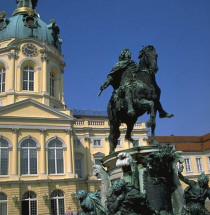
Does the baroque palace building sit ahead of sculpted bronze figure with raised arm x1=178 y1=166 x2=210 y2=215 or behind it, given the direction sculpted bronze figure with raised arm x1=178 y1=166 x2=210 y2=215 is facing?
behind

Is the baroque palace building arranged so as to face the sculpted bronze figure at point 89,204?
yes

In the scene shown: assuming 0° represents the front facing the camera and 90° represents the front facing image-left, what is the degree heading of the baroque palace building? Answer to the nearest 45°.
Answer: approximately 0°

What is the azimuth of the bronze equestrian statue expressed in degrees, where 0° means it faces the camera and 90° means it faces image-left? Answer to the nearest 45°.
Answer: approximately 315°

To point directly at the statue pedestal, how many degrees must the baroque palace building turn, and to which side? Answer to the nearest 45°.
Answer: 0° — it already faces it
